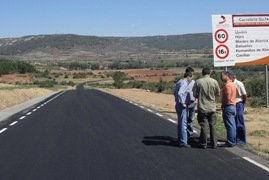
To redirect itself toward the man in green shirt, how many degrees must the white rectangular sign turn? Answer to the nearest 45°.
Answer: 0° — it already faces them

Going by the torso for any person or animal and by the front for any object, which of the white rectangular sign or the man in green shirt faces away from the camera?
the man in green shirt

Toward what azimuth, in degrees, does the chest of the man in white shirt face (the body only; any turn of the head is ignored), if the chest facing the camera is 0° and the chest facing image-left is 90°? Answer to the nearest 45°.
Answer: approximately 90°

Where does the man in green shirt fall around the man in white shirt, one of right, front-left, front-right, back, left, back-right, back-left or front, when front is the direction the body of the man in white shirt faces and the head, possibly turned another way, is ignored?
front-left

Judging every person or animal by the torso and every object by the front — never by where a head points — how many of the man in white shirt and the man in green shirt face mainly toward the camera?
0

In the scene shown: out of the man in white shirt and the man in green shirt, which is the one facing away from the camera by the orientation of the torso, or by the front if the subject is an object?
the man in green shirt

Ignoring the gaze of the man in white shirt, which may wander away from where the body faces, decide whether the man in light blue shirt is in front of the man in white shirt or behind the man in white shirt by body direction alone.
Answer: in front

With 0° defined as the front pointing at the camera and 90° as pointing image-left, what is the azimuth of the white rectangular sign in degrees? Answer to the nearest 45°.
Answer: approximately 0°

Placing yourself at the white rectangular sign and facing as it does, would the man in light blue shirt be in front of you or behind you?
in front

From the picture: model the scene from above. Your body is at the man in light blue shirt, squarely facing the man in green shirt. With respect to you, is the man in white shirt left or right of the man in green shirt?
left

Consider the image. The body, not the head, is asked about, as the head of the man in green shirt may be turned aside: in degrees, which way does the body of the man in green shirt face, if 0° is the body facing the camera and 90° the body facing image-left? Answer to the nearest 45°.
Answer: approximately 180°
